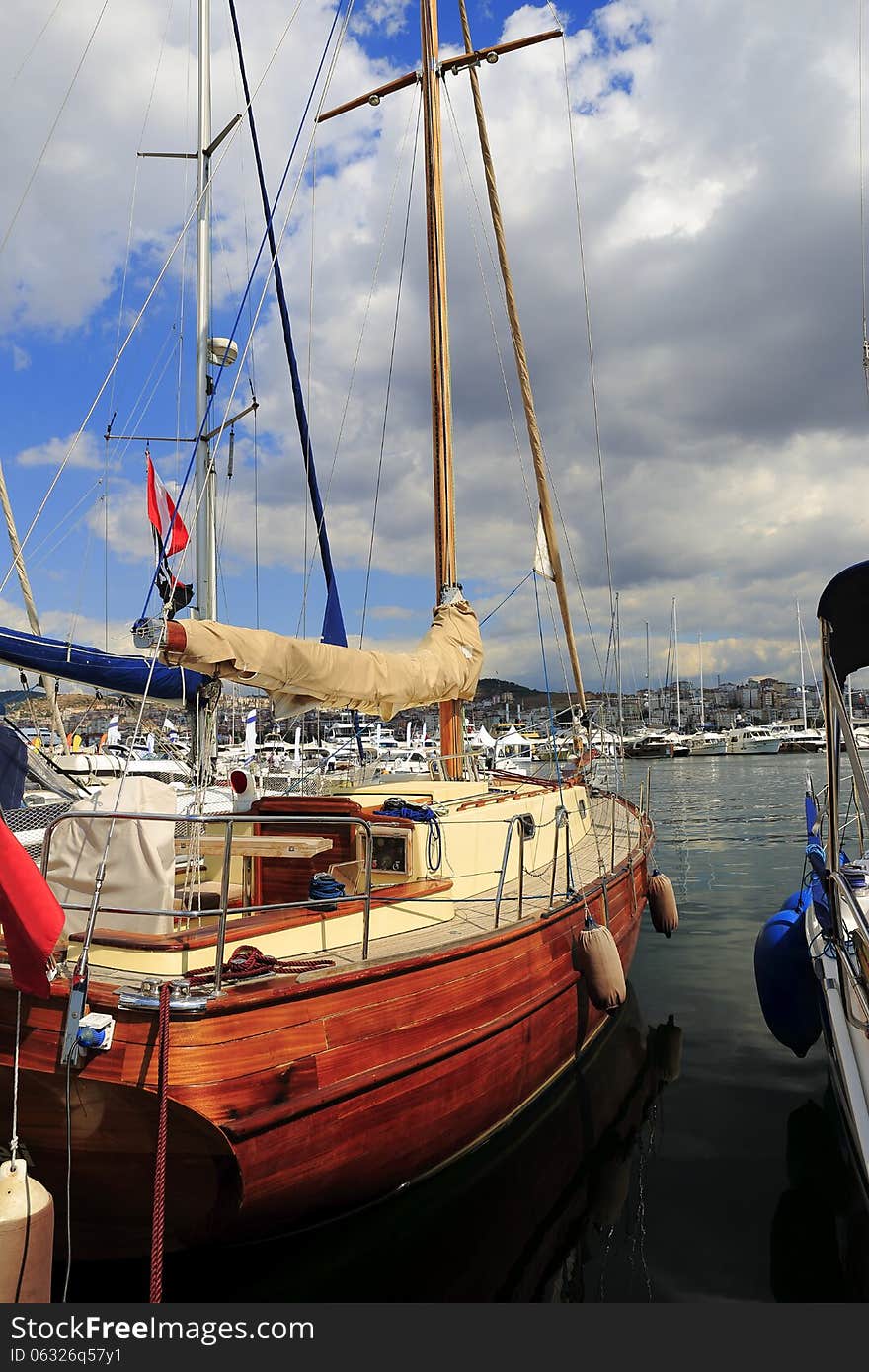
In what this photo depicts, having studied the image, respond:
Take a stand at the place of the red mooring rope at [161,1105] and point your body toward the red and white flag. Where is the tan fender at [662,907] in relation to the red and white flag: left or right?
right

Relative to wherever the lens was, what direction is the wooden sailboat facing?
facing away from the viewer and to the right of the viewer
